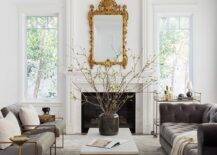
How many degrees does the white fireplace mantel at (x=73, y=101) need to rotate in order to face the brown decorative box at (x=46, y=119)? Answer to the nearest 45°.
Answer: approximately 90° to its right

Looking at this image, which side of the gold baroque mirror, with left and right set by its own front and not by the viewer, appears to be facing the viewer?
front

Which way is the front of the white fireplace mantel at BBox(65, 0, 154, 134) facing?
toward the camera

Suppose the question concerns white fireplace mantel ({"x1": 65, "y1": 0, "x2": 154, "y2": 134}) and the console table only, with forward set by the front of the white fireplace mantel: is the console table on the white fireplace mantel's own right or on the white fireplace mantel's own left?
on the white fireplace mantel's own left

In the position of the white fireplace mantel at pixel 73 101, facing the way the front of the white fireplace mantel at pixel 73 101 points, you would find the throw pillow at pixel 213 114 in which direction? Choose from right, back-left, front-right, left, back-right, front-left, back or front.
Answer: front-left

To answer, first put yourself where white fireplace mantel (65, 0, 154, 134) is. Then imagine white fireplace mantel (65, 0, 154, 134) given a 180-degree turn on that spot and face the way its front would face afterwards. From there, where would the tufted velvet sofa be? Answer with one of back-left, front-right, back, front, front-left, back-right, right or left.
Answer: back-right

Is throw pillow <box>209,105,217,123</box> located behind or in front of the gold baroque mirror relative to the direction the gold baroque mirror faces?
in front

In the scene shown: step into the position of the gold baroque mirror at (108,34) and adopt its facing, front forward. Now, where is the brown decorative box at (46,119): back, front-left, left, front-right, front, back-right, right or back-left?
front-right
